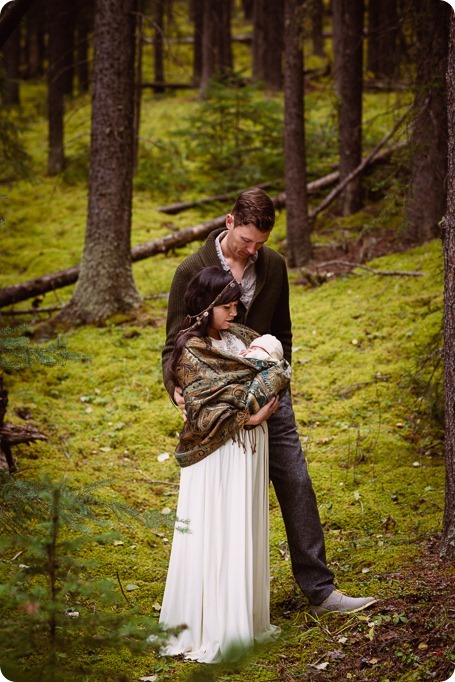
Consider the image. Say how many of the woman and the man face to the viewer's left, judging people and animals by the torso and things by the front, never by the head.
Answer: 0

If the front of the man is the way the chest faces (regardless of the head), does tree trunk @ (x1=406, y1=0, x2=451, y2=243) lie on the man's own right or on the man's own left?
on the man's own left

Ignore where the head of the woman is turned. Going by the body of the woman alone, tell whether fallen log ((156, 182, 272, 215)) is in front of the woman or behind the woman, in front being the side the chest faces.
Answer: behind

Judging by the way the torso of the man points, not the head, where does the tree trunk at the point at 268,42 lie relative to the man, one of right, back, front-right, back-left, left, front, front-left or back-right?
back-left

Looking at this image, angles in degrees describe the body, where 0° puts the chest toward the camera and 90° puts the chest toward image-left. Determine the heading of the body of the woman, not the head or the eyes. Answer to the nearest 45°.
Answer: approximately 315°

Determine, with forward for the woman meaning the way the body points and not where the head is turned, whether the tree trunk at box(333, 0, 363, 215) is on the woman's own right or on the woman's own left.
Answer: on the woman's own left

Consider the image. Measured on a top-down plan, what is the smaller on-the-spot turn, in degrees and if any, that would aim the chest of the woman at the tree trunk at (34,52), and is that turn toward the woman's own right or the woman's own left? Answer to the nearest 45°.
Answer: approximately 135° to the woman's own left
